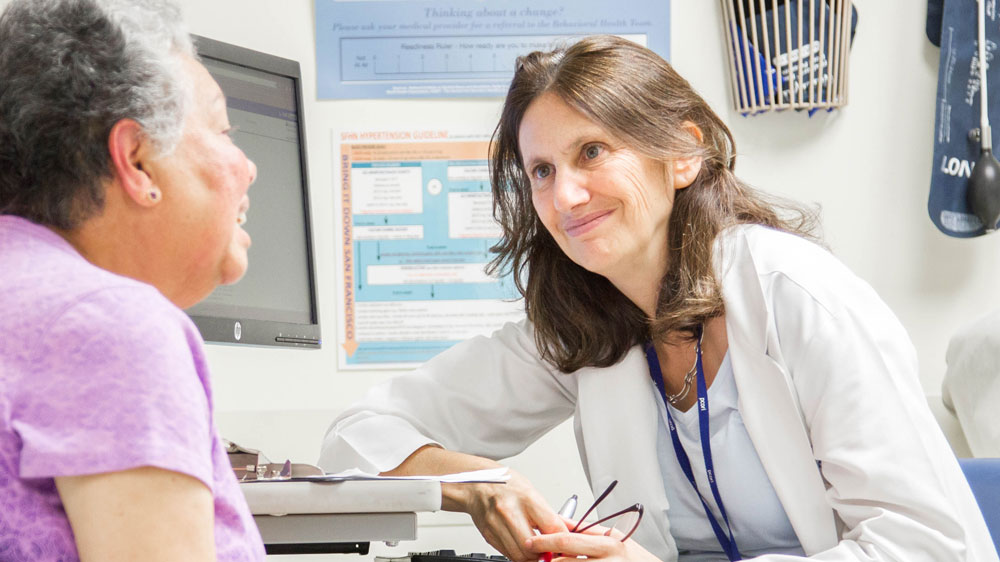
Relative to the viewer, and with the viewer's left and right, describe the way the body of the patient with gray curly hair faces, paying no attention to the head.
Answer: facing away from the viewer and to the right of the viewer

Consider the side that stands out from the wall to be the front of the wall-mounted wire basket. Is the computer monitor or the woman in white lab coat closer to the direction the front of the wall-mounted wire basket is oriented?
the woman in white lab coat

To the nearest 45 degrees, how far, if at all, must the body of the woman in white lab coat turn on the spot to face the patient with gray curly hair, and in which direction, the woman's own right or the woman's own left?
0° — they already face them

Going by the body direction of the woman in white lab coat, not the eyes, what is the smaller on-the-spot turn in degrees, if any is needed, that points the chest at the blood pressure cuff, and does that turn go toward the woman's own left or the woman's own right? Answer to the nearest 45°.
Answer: approximately 180°

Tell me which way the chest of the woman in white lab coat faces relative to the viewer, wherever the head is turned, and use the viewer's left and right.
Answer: facing the viewer and to the left of the viewer

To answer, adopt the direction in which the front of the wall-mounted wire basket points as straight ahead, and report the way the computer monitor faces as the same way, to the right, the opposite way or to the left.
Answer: to the left

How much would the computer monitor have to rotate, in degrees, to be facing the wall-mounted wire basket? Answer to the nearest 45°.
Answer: approximately 45° to its left

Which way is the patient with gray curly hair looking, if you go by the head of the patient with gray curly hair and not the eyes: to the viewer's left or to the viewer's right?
to the viewer's right

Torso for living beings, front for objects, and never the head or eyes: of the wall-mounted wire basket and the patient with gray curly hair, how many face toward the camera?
1

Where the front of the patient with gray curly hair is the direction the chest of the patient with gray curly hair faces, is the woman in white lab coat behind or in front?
in front

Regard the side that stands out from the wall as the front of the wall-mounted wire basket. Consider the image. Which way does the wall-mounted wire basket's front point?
toward the camera
